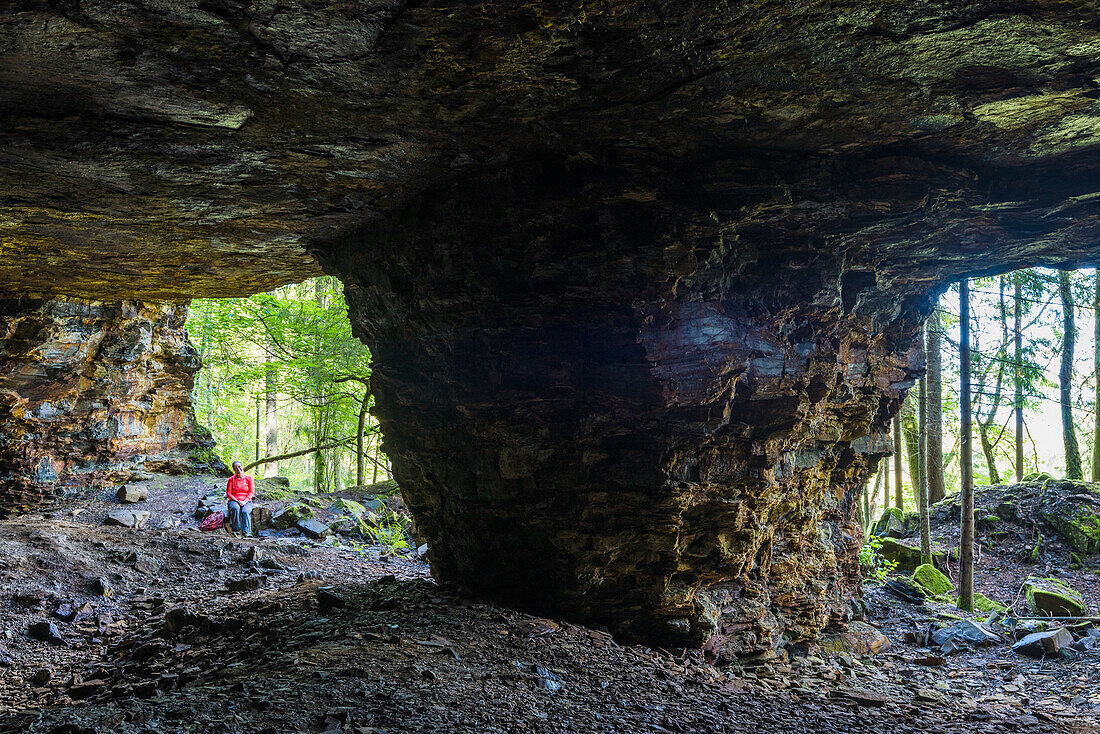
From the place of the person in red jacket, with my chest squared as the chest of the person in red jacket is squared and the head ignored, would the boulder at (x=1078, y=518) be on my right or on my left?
on my left

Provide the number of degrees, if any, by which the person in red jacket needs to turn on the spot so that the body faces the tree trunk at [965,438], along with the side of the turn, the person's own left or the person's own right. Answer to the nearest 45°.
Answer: approximately 45° to the person's own left

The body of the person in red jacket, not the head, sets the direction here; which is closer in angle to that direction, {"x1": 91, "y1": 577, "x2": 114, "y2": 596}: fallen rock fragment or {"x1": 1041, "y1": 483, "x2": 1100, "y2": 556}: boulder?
the fallen rock fragment

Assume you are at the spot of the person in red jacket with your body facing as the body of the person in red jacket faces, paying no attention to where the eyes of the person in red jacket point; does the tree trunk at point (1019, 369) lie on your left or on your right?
on your left

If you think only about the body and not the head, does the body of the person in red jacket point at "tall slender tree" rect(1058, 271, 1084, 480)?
no

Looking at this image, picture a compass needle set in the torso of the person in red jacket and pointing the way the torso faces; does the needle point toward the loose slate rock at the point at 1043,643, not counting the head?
no

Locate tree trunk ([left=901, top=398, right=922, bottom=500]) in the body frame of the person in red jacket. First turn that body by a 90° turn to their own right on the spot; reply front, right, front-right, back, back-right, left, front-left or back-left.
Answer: back

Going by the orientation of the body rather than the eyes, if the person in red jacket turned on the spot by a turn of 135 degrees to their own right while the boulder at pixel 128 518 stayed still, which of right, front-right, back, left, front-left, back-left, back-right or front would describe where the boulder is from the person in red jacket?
front-left

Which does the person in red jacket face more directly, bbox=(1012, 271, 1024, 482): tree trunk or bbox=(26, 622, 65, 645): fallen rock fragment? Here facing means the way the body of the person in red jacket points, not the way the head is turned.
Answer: the fallen rock fragment

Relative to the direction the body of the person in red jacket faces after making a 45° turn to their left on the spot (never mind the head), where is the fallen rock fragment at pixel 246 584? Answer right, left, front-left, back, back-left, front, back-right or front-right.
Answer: front-right

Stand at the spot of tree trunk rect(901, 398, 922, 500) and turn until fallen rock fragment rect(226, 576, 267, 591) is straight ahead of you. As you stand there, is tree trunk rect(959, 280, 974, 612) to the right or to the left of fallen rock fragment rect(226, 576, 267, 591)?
left

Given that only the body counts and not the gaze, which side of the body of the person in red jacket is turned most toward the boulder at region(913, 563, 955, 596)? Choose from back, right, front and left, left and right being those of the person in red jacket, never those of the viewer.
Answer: left

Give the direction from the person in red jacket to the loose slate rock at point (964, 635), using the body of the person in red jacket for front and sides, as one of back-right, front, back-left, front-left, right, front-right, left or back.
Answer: front-left

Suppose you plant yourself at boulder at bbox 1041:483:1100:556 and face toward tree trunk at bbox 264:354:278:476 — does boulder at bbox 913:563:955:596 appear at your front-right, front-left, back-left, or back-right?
front-left

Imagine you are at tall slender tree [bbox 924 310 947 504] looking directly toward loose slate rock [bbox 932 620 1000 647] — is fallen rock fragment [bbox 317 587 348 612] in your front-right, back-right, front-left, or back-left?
front-right

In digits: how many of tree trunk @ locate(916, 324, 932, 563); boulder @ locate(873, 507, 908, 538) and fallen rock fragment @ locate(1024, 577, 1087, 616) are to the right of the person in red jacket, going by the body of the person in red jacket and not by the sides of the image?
0

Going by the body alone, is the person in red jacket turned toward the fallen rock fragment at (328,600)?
yes

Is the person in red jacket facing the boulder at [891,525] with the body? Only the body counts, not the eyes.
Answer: no

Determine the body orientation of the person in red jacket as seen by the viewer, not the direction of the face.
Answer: toward the camera
